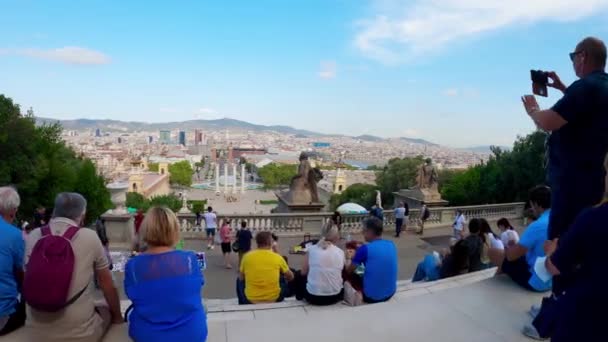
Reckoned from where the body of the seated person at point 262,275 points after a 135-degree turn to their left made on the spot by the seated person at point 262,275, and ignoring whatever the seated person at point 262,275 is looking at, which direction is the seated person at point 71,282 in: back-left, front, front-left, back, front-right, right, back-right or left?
front

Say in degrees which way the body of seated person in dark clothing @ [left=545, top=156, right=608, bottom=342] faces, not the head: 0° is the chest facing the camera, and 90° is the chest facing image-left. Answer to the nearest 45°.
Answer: approximately 135°

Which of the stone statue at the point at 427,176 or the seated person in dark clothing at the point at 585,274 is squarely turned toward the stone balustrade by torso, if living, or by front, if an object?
the seated person in dark clothing

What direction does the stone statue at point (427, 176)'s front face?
away from the camera

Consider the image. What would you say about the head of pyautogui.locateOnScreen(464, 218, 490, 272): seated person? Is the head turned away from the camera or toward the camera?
away from the camera

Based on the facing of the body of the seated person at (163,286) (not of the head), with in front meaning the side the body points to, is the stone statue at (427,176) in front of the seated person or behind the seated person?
in front

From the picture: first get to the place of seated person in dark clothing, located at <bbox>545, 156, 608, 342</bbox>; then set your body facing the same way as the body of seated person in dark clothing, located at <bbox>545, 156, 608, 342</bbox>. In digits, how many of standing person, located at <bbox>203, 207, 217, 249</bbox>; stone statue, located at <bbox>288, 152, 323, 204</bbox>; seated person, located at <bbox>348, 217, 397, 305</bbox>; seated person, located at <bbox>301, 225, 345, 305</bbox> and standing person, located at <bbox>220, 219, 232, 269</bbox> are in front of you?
5

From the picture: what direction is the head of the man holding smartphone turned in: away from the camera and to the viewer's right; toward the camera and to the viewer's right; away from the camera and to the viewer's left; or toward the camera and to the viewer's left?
away from the camera and to the viewer's left

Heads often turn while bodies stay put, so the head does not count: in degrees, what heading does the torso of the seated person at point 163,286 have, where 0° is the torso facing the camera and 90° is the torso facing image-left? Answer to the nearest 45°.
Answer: approximately 180°

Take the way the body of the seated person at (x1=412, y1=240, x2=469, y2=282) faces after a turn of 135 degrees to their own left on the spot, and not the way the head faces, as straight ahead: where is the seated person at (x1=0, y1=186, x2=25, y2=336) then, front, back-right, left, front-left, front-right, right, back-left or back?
right

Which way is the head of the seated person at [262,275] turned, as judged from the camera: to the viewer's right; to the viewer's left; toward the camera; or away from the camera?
away from the camera

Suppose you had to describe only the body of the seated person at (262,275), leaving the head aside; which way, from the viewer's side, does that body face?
away from the camera
